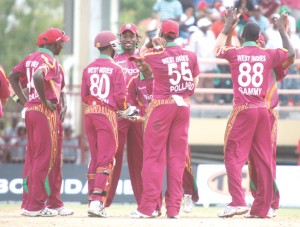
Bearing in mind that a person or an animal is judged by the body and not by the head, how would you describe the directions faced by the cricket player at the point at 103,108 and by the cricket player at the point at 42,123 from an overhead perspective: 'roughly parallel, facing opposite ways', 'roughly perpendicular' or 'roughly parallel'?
roughly parallel

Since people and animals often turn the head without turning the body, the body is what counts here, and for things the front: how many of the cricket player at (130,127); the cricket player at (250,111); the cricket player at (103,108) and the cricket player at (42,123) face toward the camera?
1

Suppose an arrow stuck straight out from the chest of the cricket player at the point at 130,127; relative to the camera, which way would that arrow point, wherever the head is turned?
toward the camera

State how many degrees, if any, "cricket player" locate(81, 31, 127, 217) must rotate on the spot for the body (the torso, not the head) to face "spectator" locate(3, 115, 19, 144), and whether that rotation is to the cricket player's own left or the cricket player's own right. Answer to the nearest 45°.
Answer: approximately 45° to the cricket player's own left

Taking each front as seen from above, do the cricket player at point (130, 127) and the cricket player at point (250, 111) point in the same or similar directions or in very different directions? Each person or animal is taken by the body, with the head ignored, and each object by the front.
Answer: very different directions

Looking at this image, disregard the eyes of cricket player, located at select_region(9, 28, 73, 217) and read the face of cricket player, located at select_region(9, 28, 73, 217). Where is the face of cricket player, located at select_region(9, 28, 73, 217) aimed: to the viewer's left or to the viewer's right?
to the viewer's right

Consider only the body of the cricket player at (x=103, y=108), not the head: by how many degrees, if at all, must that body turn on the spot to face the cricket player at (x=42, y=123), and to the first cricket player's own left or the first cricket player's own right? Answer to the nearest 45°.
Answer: approximately 135° to the first cricket player's own left

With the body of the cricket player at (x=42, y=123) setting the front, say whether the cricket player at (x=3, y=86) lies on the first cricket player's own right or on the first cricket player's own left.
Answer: on the first cricket player's own left

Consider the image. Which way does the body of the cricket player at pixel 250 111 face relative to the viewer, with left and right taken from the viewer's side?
facing away from the viewer

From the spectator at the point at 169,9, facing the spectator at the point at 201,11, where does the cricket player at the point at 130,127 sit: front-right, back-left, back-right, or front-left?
back-right

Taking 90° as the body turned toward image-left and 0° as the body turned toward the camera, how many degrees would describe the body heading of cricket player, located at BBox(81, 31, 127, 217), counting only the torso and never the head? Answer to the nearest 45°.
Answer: approximately 225°

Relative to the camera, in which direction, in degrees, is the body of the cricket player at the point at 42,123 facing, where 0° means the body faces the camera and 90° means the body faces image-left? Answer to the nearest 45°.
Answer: approximately 225°

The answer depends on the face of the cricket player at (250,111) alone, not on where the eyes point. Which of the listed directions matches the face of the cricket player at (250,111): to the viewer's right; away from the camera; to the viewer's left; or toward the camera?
away from the camera

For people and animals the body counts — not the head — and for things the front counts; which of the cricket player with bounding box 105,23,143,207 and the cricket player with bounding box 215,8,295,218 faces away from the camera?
the cricket player with bounding box 215,8,295,218
